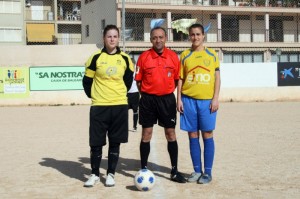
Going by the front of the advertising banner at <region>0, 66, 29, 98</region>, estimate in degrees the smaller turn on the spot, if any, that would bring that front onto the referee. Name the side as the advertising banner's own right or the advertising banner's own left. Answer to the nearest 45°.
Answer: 0° — it already faces them

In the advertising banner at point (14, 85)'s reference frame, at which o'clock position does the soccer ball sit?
The soccer ball is roughly at 12 o'clock from the advertising banner.

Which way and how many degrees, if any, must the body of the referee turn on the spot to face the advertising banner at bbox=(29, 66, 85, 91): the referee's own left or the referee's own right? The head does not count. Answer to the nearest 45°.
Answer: approximately 180°

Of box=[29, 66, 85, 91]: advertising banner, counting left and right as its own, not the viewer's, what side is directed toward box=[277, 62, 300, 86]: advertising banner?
left

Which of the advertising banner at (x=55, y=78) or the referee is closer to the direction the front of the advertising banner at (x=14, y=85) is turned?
the referee

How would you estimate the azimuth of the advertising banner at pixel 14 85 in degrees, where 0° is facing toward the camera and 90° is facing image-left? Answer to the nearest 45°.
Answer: approximately 0°
